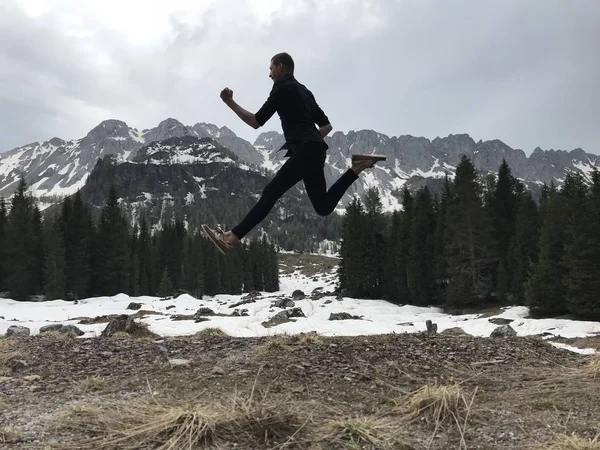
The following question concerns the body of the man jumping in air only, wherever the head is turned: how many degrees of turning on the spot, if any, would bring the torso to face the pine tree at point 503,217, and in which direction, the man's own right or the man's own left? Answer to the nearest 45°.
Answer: approximately 135° to the man's own right

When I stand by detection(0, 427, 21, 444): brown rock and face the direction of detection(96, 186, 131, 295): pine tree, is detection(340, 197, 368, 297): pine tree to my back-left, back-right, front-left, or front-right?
front-right

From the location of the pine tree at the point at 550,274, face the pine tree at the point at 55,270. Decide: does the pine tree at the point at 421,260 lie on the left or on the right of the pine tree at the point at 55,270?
right

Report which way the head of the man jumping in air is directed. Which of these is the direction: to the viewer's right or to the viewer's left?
to the viewer's left

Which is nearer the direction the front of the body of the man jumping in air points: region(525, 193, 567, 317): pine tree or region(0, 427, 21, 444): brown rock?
the brown rock

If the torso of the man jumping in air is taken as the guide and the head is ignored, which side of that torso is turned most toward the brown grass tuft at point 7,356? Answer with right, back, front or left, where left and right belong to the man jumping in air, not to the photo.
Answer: front

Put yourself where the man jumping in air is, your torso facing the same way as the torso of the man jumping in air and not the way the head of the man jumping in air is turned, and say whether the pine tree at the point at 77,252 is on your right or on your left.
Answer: on your right

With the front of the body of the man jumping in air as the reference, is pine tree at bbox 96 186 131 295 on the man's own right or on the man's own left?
on the man's own right
